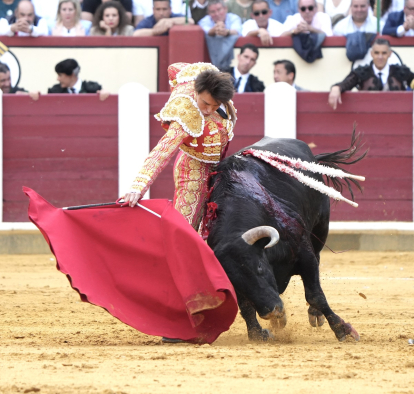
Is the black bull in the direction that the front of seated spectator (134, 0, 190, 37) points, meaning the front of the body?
yes

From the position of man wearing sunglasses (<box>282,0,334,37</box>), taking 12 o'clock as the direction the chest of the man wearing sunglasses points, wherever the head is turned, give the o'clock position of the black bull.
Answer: The black bull is roughly at 12 o'clock from the man wearing sunglasses.

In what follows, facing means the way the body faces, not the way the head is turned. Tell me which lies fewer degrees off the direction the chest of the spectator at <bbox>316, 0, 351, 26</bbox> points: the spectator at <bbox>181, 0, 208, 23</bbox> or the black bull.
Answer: the black bull

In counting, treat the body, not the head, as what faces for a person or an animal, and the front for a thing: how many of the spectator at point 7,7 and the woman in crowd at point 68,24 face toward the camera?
2

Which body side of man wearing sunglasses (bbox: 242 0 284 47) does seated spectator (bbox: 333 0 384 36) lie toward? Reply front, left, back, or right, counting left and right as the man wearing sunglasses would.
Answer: left

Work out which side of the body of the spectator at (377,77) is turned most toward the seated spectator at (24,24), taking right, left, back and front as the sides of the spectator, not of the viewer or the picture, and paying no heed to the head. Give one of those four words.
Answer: right

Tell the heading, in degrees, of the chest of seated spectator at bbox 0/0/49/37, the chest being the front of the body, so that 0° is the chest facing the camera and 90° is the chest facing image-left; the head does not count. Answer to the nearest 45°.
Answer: approximately 0°
